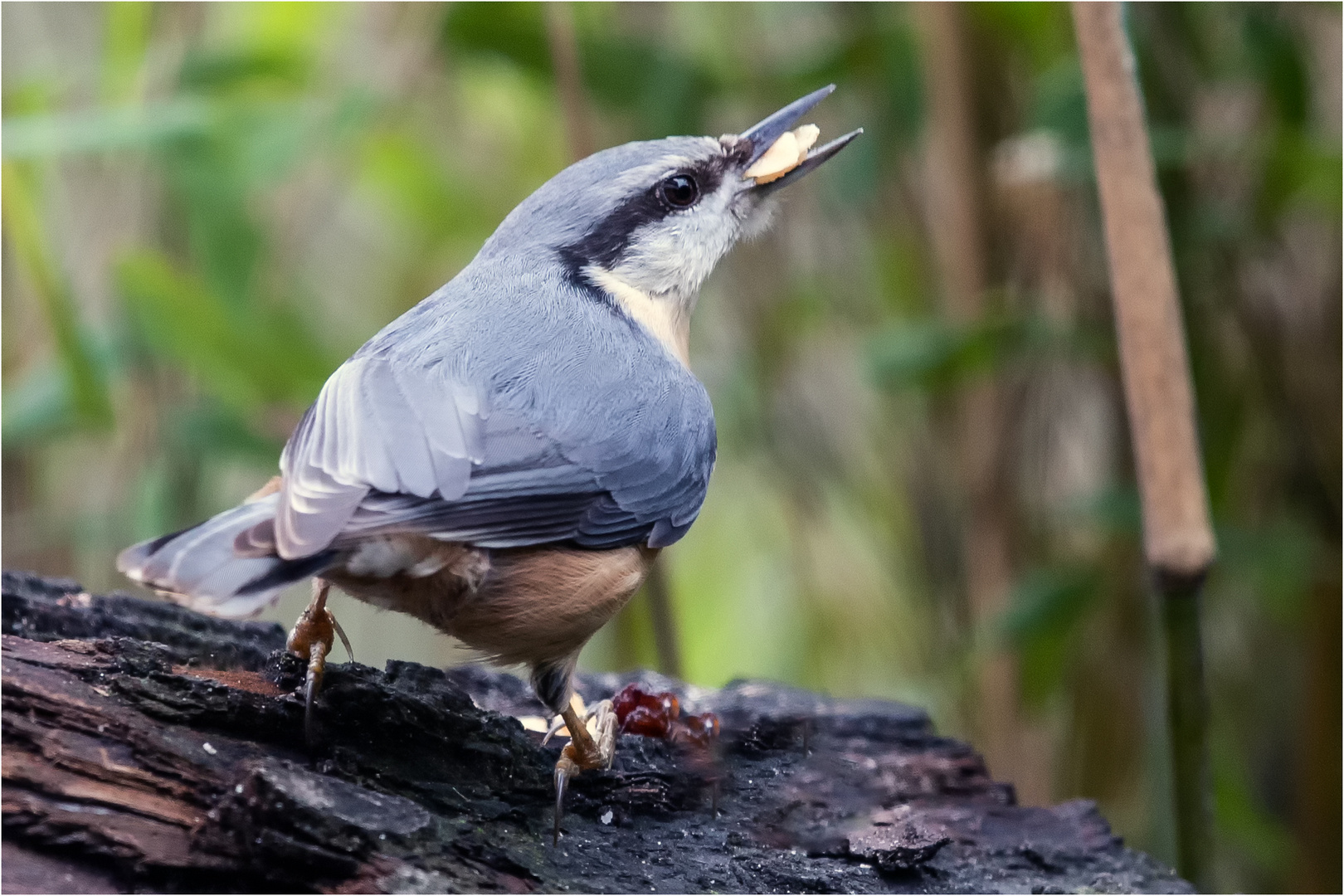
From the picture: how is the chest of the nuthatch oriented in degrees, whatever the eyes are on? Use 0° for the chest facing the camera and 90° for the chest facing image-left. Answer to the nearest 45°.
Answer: approximately 225°
